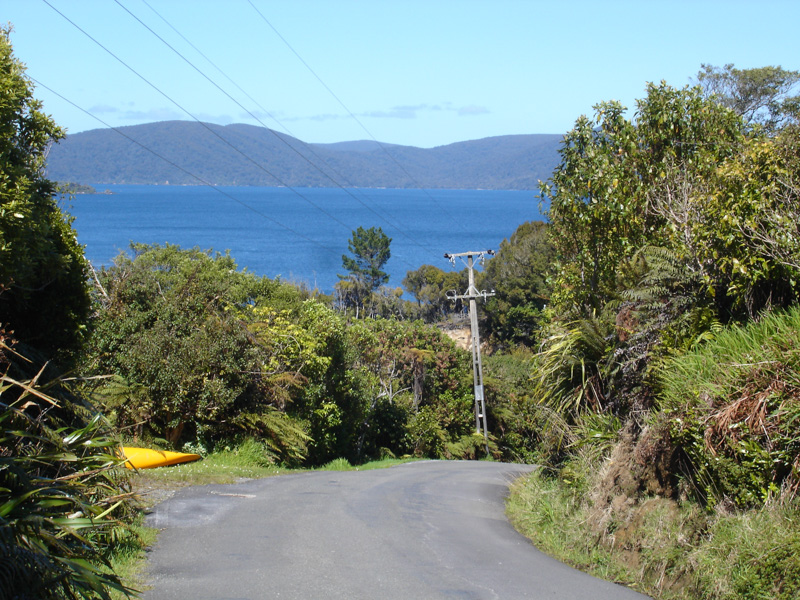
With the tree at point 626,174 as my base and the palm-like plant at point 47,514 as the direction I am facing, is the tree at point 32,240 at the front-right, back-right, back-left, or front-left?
front-right

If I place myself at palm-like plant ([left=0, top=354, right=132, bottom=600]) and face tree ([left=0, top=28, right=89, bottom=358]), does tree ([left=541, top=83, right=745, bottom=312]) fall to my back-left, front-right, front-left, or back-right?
front-right

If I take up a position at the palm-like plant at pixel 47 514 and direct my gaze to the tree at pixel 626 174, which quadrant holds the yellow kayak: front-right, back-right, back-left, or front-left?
front-left

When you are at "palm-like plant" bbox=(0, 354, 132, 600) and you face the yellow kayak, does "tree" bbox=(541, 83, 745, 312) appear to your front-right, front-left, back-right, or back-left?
front-right
